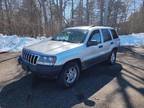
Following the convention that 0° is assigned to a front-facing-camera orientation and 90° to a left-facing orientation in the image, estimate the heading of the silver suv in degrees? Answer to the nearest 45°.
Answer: approximately 45°
